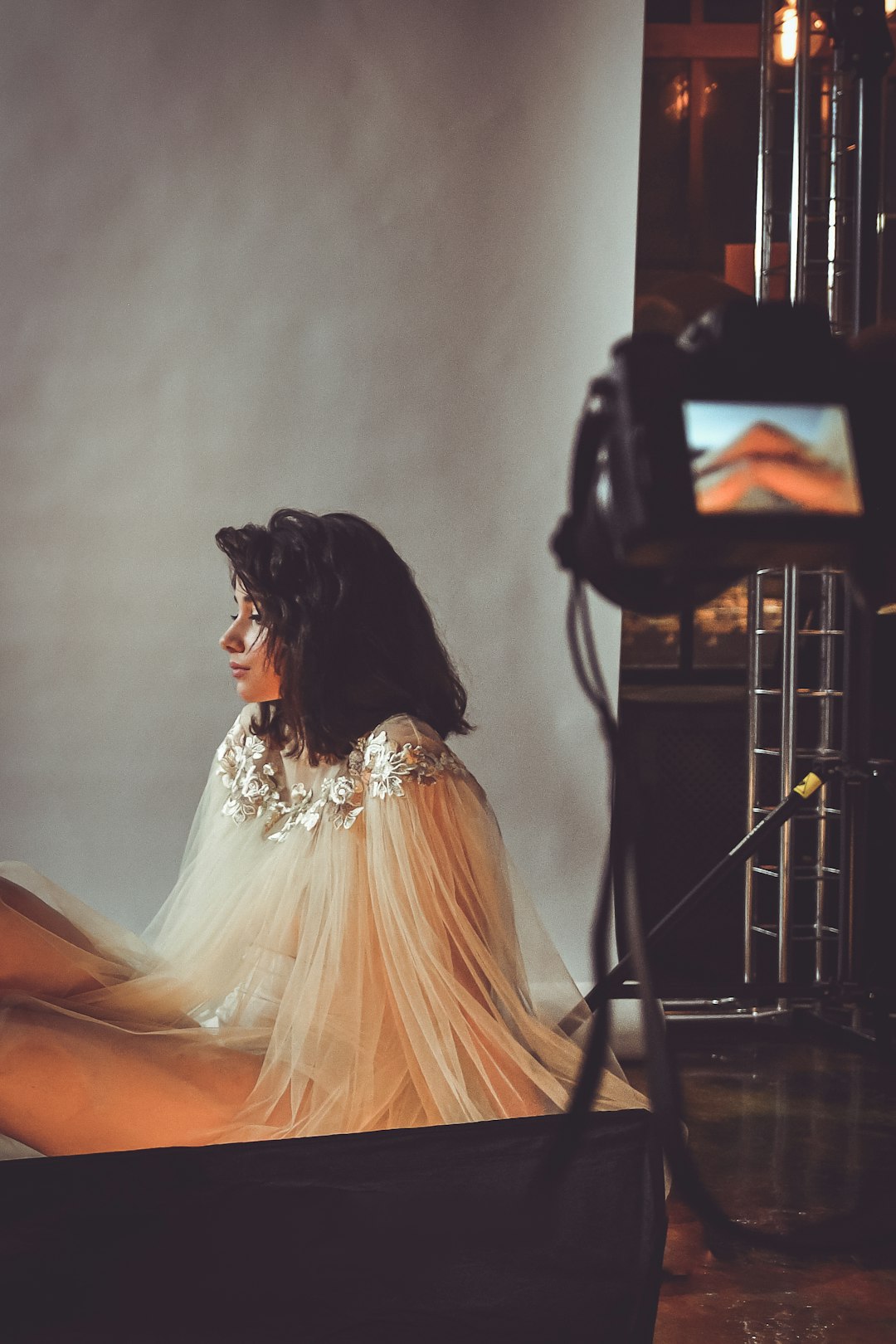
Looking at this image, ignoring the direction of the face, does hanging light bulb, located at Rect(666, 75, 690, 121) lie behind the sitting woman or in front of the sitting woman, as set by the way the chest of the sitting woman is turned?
behind

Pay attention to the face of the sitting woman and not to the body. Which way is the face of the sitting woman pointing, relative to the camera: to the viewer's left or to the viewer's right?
to the viewer's left

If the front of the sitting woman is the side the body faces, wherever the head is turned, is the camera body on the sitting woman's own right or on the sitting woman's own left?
on the sitting woman's own left

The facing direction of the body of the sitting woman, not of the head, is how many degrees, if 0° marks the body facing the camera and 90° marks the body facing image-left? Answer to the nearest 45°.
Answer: approximately 45°

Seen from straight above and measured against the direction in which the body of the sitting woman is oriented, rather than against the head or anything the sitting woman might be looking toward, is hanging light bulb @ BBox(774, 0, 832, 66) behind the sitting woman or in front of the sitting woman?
behind

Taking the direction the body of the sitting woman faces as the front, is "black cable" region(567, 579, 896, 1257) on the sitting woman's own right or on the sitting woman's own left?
on the sitting woman's own left
